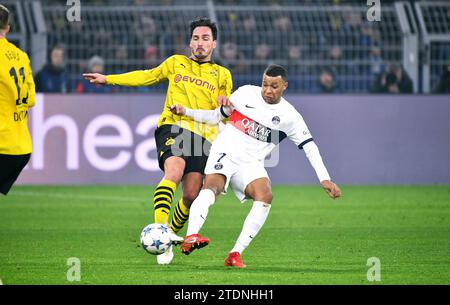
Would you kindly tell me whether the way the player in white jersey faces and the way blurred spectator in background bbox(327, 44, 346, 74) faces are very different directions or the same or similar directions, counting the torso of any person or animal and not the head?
same or similar directions

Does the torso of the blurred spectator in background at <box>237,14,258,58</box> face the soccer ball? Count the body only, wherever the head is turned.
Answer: yes

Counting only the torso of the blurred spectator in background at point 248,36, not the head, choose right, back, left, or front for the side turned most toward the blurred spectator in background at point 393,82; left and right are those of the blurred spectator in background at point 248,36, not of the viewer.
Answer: left

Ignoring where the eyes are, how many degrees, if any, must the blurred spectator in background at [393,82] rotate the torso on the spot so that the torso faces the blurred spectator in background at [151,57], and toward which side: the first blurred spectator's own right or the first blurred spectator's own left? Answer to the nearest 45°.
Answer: approximately 90° to the first blurred spectator's own right

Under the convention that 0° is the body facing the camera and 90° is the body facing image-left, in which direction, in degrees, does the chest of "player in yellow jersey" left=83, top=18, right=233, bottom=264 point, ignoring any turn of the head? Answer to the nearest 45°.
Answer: approximately 0°

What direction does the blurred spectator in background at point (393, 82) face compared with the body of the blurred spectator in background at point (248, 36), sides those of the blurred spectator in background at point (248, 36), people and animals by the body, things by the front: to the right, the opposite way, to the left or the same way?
the same way

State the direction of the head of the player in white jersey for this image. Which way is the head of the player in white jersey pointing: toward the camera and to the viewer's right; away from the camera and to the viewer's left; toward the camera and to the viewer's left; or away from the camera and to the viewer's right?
toward the camera and to the viewer's left

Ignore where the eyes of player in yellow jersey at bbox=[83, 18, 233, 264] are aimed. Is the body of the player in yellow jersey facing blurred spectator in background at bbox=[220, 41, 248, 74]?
no

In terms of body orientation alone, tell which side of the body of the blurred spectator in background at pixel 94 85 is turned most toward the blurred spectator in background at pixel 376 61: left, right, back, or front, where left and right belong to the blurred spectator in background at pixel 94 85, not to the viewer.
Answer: left

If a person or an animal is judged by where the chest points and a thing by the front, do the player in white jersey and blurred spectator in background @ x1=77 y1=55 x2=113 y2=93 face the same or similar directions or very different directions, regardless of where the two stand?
same or similar directions

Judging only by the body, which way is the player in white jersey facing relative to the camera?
toward the camera

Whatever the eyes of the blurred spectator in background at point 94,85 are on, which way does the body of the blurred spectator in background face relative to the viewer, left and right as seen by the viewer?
facing the viewer

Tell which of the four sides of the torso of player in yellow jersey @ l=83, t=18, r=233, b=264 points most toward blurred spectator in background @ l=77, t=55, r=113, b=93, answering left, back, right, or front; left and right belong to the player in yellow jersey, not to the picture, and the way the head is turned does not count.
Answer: back

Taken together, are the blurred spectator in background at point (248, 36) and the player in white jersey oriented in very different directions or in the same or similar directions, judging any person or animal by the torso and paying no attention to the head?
same or similar directions

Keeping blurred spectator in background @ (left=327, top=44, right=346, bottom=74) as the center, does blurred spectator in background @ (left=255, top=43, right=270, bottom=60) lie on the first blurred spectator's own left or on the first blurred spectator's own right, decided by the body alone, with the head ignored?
on the first blurred spectator's own right
